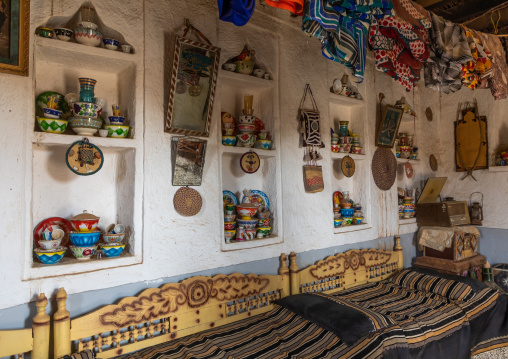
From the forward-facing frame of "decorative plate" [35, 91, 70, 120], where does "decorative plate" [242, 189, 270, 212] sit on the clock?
"decorative plate" [242, 189, 270, 212] is roughly at 9 o'clock from "decorative plate" [35, 91, 70, 120].

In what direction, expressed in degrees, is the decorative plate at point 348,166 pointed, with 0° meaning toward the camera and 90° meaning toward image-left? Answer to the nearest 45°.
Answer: approximately 315°

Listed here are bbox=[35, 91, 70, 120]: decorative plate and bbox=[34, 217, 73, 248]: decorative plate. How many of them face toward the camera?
2

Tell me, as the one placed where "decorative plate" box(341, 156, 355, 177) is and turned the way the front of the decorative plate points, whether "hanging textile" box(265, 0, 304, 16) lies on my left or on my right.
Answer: on my right

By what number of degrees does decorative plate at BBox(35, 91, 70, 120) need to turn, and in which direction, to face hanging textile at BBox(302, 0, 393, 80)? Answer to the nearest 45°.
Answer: approximately 45° to its left

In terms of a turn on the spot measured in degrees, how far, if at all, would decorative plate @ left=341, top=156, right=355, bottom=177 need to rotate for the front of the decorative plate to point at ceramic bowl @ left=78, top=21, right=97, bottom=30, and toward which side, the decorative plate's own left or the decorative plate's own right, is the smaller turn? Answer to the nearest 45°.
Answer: approximately 90° to the decorative plate's own right

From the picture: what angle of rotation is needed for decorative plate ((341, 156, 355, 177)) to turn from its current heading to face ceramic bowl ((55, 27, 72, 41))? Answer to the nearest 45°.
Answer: approximately 90° to its right

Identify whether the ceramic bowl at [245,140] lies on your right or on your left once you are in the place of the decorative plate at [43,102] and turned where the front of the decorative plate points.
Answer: on your left

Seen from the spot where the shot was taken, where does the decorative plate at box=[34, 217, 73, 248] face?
facing the viewer

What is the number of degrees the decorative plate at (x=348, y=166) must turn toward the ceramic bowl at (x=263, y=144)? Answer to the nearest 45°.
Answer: approximately 90° to its right

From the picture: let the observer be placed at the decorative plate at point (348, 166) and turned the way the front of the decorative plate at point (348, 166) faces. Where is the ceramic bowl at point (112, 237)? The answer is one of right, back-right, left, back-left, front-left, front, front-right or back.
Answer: right

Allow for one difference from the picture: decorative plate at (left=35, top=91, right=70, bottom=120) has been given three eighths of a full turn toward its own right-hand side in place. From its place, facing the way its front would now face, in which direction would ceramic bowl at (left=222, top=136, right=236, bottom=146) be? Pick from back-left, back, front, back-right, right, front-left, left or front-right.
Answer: back-right

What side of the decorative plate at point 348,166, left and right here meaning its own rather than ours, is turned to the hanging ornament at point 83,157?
right

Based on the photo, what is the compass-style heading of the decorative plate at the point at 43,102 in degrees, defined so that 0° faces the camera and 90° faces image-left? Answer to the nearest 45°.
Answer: approximately 0°
